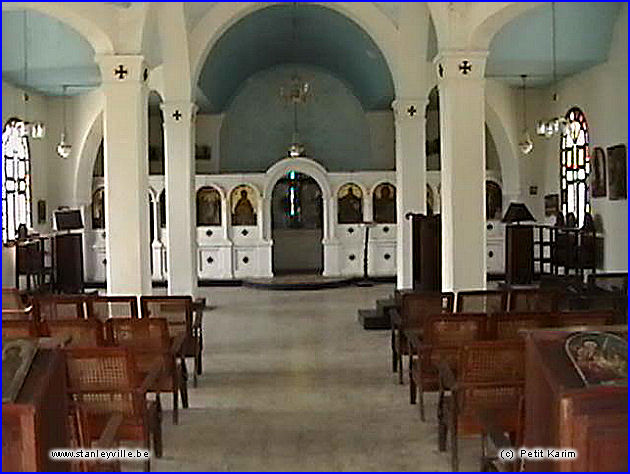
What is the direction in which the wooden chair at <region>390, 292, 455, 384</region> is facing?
away from the camera

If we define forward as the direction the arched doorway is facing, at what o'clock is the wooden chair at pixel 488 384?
The wooden chair is roughly at 12 o'clock from the arched doorway.

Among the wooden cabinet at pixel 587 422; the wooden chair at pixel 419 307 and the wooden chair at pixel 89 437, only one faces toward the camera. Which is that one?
the wooden cabinet

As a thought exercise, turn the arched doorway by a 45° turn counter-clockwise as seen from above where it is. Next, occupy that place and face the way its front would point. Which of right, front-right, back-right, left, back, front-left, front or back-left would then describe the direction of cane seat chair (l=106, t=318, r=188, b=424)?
front-right

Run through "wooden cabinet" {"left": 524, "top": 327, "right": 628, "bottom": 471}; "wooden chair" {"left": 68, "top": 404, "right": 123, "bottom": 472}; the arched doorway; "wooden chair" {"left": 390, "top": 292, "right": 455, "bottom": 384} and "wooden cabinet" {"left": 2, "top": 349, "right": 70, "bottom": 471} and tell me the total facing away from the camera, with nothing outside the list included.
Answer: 2

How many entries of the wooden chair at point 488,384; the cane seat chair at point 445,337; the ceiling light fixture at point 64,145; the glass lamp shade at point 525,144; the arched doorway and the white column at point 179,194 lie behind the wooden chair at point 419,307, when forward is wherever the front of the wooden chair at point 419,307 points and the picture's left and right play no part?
2

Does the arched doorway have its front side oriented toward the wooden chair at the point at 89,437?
yes

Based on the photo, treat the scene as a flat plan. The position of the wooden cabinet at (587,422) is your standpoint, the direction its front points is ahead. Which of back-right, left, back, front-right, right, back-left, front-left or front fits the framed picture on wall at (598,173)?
back

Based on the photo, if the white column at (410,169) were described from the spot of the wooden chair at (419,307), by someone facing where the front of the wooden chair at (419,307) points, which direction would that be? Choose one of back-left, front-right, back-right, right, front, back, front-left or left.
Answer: front

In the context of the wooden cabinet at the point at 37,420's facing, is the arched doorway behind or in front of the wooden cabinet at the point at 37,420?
behind

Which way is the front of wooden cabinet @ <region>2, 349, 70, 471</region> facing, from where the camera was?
facing the viewer

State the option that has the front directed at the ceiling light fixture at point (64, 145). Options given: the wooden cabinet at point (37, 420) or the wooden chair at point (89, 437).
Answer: the wooden chair

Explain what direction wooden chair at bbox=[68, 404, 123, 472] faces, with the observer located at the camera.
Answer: facing away from the viewer

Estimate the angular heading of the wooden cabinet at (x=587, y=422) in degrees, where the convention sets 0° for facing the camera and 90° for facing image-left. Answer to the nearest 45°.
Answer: approximately 0°

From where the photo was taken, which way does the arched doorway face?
toward the camera

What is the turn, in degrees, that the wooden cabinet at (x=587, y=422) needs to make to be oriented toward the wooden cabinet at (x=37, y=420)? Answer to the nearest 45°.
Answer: approximately 90° to its right
